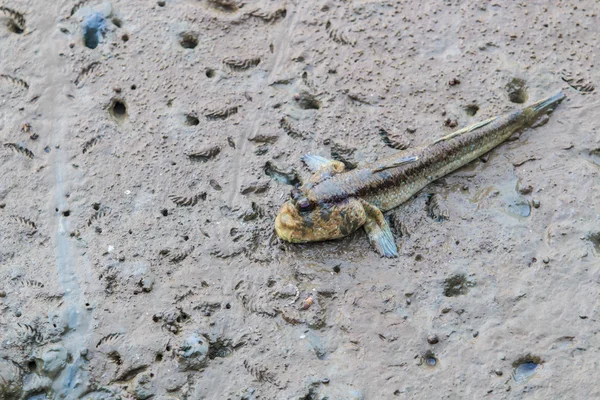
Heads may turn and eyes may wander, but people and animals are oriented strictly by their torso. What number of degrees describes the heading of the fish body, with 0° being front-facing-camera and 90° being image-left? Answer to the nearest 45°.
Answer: approximately 45°

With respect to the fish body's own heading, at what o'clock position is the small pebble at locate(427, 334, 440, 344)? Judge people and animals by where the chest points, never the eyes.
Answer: The small pebble is roughly at 10 o'clock from the fish body.
